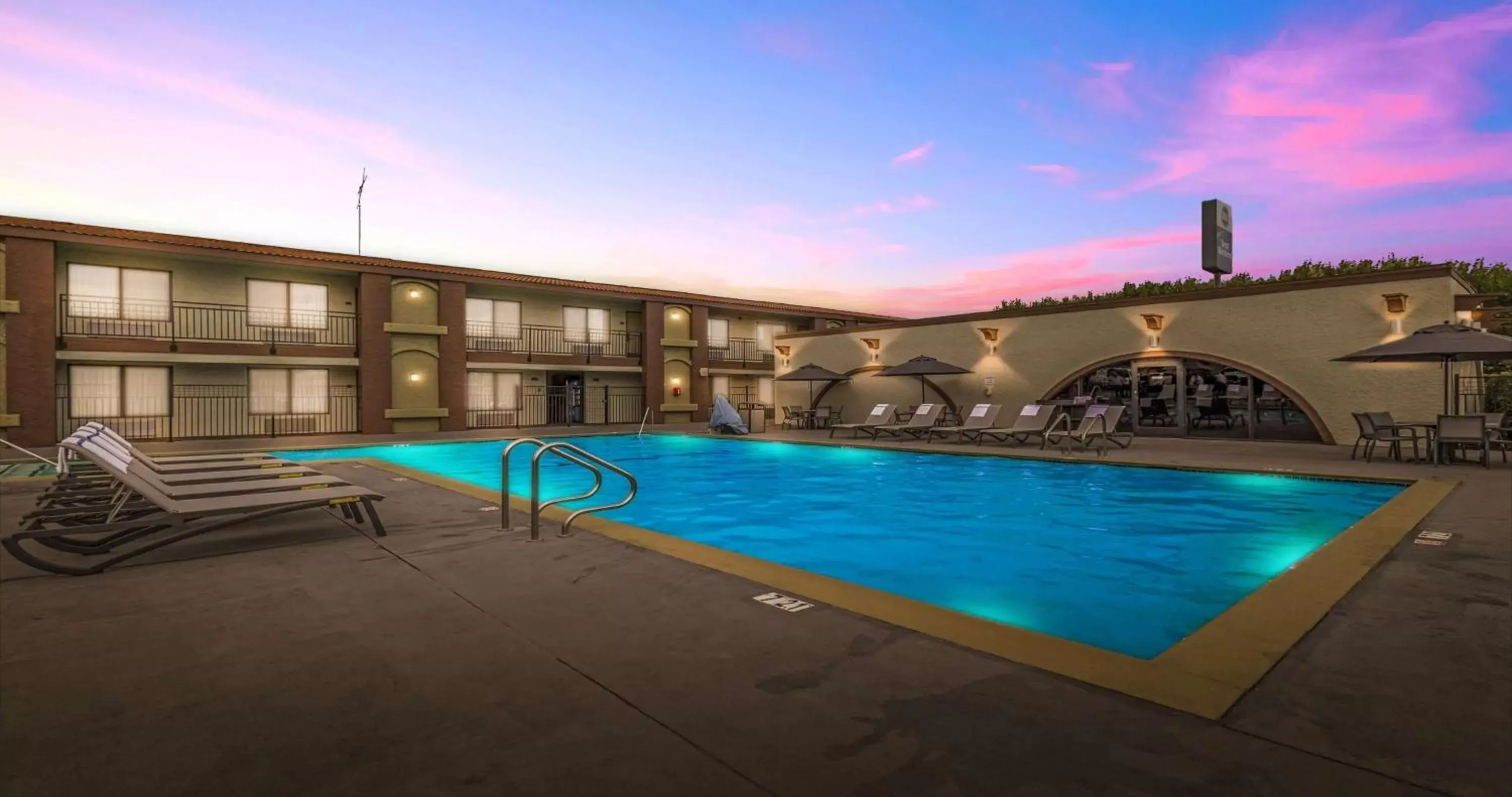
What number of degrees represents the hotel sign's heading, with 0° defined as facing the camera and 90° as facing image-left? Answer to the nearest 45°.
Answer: approximately 315°

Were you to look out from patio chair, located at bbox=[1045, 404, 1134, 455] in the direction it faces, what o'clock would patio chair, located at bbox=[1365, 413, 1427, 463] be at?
patio chair, located at bbox=[1365, 413, 1427, 463] is roughly at 8 o'clock from patio chair, located at bbox=[1045, 404, 1134, 455].

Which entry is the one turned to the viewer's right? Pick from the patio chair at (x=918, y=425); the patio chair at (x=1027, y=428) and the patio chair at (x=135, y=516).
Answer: the patio chair at (x=135, y=516)

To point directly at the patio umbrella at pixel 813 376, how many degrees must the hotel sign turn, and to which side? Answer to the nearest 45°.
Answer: approximately 90° to its right

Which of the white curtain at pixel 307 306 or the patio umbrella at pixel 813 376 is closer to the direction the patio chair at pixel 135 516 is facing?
the patio umbrella

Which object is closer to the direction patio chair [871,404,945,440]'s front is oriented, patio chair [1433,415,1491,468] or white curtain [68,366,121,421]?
the white curtain

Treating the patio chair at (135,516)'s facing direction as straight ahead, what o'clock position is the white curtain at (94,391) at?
The white curtain is roughly at 9 o'clock from the patio chair.

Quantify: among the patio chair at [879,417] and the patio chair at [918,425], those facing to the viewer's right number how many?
0

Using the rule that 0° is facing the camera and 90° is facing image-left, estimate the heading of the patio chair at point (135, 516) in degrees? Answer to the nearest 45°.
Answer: approximately 270°

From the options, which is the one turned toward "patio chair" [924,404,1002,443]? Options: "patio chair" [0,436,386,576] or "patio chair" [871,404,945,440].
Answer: "patio chair" [0,436,386,576]

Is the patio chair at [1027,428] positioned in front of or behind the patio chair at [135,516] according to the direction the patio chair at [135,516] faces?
in front
